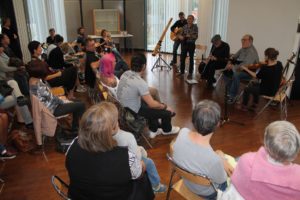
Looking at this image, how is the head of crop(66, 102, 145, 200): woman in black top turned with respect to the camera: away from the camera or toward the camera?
away from the camera

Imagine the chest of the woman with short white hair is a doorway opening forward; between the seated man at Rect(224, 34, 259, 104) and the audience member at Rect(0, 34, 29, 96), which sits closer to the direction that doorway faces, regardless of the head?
the seated man

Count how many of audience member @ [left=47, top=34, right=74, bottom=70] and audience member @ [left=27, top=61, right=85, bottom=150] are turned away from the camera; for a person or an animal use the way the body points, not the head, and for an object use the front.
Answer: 0

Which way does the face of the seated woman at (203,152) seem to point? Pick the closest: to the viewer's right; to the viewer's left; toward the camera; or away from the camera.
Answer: away from the camera

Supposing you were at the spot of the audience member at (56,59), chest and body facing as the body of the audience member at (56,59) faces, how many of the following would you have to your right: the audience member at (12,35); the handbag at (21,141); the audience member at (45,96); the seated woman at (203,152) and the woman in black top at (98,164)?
4

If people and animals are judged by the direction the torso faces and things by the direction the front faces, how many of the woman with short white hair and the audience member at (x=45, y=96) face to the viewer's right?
1

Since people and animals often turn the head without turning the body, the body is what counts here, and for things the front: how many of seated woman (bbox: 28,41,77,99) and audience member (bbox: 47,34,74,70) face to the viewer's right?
2

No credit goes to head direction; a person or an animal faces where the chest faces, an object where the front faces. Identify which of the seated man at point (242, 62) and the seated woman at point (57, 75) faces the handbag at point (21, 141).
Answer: the seated man

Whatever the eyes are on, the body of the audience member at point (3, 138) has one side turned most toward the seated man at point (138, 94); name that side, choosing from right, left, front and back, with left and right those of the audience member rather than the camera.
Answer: front

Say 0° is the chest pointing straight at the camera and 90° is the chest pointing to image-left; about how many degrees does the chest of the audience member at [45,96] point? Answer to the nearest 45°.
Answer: approximately 270°

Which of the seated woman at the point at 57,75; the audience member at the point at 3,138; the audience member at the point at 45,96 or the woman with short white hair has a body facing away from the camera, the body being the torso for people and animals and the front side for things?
the woman with short white hair

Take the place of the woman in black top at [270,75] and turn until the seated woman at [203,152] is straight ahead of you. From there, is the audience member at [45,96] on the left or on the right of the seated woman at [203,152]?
right

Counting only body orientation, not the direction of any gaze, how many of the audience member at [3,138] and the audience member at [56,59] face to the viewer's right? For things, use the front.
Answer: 2

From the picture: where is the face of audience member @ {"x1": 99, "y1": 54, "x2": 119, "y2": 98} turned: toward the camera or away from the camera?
away from the camera

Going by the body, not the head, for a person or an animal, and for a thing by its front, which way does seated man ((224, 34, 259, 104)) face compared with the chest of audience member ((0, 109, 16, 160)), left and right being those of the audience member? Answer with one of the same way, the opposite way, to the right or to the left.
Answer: the opposite way

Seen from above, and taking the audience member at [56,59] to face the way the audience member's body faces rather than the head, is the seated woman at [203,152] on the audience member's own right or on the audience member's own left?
on the audience member's own right

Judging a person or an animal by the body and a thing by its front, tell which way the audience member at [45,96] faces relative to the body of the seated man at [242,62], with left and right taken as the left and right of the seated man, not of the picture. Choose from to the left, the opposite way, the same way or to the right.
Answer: the opposite way

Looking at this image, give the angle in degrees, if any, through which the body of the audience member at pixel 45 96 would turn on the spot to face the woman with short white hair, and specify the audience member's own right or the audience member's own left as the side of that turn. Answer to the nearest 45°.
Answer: approximately 45° to the audience member's own right

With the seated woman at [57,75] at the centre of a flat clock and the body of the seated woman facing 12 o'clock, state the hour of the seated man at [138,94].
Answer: The seated man is roughly at 2 o'clock from the seated woman.
